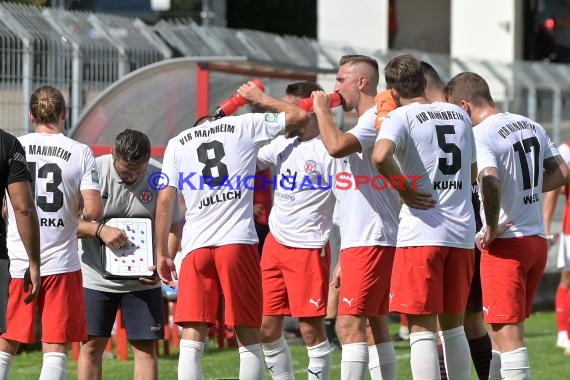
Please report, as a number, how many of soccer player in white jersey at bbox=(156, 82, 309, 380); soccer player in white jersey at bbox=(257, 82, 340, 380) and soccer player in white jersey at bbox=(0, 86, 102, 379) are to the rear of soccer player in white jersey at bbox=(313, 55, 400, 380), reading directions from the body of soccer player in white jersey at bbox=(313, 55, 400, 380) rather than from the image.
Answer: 0

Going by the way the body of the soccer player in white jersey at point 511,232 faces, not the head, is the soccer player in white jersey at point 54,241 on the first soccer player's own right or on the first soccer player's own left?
on the first soccer player's own left

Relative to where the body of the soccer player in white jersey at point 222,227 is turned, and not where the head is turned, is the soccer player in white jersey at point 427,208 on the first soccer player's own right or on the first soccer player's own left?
on the first soccer player's own right

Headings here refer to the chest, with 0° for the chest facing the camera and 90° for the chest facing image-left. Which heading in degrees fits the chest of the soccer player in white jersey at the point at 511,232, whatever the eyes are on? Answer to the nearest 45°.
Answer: approximately 135°

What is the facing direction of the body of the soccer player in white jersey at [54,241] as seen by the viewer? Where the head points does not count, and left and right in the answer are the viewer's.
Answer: facing away from the viewer

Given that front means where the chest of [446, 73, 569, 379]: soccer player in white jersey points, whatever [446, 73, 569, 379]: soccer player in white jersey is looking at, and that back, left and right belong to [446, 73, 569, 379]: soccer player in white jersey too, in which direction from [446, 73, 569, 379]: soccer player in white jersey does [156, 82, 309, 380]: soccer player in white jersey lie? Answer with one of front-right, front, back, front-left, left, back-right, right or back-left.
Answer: front-left

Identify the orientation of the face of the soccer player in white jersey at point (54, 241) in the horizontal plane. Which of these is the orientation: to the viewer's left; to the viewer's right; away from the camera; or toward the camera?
away from the camera

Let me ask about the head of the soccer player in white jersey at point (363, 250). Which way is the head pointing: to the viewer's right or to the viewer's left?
to the viewer's left

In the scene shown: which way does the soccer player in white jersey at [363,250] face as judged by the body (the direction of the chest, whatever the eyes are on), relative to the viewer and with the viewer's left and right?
facing to the left of the viewer

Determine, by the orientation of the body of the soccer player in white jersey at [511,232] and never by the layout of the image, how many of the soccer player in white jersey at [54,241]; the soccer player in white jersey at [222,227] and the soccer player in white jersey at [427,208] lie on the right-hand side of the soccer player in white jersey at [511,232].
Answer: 0

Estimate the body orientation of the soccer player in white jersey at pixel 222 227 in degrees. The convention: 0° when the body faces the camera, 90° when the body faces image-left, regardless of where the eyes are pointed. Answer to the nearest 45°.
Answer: approximately 180°

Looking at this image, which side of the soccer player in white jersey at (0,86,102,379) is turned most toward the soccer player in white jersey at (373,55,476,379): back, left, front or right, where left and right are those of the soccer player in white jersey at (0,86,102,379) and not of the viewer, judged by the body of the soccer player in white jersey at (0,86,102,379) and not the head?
right

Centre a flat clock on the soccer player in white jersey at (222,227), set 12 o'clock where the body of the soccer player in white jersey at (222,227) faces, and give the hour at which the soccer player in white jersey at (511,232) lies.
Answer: the soccer player in white jersey at (511,232) is roughly at 3 o'clock from the soccer player in white jersey at (222,227).

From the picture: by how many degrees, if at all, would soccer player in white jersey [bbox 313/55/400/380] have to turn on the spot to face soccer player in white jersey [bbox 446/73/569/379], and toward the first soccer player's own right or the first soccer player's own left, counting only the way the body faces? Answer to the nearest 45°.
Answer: approximately 180°

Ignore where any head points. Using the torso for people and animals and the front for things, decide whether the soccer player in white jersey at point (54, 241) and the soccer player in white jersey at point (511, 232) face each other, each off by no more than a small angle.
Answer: no

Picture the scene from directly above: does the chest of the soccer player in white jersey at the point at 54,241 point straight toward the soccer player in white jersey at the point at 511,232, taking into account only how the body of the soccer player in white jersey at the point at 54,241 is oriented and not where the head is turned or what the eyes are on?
no

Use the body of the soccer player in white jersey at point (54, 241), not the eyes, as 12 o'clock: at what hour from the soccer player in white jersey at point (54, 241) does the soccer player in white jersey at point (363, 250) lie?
the soccer player in white jersey at point (363, 250) is roughly at 3 o'clock from the soccer player in white jersey at point (54, 241).

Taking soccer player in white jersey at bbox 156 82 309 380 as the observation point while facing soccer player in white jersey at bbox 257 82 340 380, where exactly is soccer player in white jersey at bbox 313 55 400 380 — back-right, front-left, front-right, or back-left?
front-right

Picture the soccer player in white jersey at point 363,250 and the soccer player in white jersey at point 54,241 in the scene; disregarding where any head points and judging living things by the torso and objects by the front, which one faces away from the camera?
the soccer player in white jersey at point 54,241
